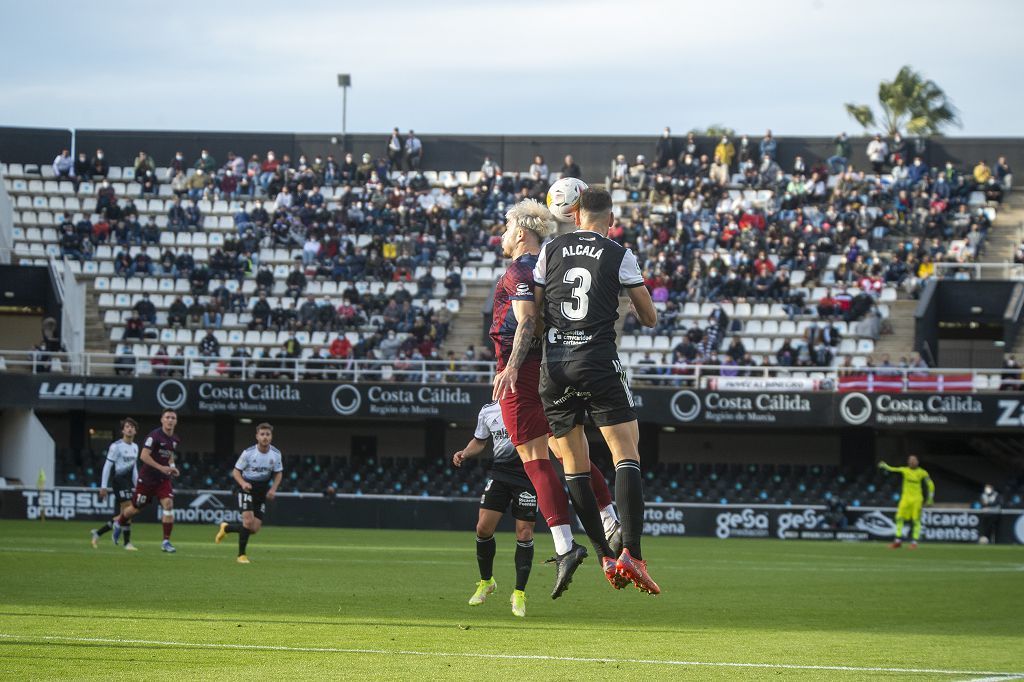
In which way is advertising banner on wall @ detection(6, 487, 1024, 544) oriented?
toward the camera

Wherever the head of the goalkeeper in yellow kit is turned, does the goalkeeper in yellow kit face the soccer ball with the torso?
yes

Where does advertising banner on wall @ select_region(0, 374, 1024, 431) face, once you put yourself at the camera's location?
facing the viewer

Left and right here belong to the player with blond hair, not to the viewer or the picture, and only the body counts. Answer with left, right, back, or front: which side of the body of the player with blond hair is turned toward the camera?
left

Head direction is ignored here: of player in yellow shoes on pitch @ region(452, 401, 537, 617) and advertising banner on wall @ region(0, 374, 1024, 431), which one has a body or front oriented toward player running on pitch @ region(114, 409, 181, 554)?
the advertising banner on wall

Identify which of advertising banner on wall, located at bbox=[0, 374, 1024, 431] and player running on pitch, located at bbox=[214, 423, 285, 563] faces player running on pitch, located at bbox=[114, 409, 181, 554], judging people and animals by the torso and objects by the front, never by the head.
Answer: the advertising banner on wall

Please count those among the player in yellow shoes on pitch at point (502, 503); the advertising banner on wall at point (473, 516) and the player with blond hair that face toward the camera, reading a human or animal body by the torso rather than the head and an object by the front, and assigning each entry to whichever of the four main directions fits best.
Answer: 2

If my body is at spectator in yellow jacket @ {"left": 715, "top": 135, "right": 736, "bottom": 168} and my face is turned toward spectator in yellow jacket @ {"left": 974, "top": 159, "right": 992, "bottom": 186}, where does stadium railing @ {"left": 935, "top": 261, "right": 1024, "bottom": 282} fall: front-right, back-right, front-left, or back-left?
front-right

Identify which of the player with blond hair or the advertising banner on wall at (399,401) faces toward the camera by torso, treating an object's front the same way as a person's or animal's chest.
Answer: the advertising banner on wall

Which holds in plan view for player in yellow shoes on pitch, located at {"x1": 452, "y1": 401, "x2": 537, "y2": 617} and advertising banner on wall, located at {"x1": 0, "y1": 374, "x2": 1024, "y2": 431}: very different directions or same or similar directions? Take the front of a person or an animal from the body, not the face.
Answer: same or similar directions

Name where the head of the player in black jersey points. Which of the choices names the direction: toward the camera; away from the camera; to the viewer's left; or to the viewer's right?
away from the camera
